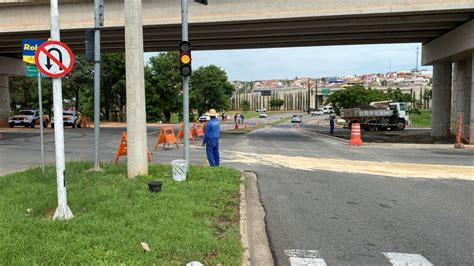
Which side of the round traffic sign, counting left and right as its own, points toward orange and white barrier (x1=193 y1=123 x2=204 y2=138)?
back

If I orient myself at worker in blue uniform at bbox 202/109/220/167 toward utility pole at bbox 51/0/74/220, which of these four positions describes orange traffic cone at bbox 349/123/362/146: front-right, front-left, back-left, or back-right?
back-left

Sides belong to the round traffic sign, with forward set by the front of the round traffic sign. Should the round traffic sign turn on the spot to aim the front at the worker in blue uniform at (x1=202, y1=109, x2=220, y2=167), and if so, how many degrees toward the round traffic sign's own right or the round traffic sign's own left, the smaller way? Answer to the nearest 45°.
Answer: approximately 135° to the round traffic sign's own left

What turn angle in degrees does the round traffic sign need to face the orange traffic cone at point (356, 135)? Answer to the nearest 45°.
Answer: approximately 135° to its left

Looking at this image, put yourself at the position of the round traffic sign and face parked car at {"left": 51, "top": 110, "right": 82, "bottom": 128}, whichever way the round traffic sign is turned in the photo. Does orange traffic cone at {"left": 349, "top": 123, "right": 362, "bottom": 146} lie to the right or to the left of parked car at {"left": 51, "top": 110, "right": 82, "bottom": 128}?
right

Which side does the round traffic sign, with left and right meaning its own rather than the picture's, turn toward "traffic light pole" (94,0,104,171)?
back

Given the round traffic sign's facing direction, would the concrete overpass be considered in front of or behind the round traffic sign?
behind

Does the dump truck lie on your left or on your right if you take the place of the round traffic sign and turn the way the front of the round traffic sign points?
on your left

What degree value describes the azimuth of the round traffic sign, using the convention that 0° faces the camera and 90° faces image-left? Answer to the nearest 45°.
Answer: approximately 0°

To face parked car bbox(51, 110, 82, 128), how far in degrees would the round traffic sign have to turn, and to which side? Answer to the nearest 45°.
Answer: approximately 180°
